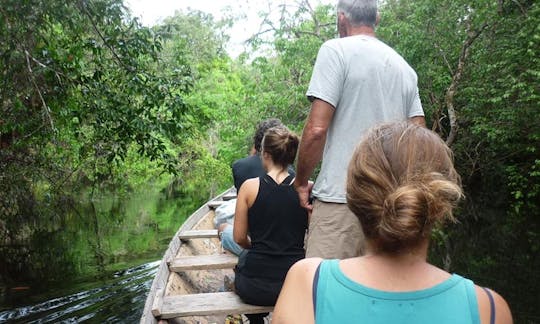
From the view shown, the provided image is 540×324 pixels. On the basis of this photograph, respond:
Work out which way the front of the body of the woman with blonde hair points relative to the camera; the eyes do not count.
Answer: away from the camera

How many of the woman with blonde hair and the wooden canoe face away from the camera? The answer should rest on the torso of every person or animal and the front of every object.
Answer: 2

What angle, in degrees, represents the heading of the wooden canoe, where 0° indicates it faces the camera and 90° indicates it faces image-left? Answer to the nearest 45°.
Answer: approximately 180°

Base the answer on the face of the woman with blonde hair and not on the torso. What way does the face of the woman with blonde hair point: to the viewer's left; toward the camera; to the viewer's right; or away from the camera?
away from the camera
